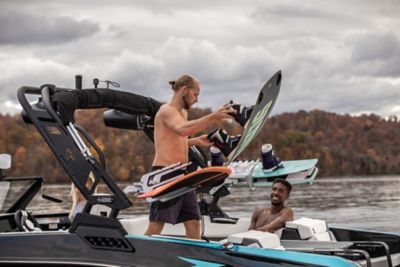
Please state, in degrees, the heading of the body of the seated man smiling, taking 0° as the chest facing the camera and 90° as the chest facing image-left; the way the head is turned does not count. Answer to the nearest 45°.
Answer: approximately 45°

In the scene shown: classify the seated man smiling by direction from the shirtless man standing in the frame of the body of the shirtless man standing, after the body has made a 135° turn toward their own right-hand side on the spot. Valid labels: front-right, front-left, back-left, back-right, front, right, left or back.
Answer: back

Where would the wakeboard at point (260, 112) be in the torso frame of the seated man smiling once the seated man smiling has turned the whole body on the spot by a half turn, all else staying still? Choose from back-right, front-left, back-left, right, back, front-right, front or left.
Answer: back-right

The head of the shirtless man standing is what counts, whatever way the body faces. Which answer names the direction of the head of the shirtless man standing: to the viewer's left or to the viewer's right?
to the viewer's right

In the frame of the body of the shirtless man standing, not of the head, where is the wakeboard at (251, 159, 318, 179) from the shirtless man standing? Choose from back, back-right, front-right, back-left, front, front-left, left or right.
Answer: front-left

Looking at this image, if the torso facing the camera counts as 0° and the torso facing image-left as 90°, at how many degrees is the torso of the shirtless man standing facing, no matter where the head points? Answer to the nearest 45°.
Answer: approximately 270°

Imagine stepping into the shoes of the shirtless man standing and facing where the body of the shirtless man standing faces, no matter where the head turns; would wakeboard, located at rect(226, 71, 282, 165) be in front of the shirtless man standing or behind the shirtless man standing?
in front
